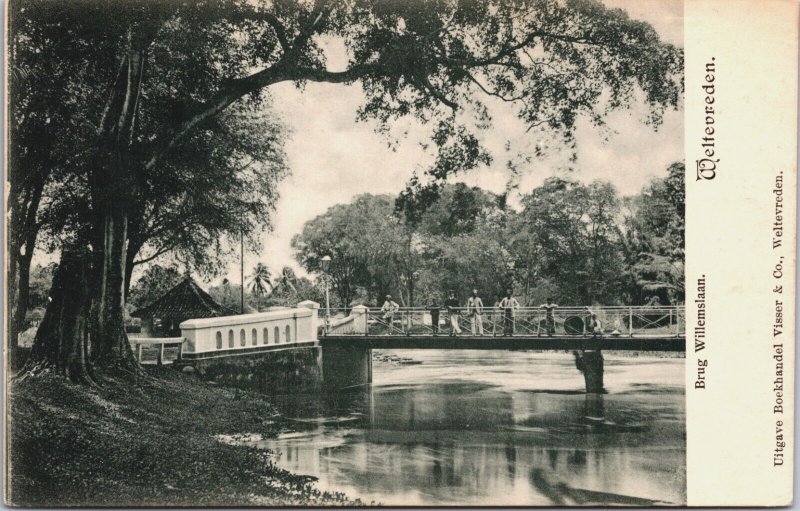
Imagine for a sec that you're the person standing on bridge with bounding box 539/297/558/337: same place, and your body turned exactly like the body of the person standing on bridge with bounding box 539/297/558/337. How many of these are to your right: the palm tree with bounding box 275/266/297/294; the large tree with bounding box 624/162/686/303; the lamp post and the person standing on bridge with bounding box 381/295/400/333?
3

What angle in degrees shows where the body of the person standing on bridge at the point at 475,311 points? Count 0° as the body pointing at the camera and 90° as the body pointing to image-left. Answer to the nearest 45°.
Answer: approximately 0°

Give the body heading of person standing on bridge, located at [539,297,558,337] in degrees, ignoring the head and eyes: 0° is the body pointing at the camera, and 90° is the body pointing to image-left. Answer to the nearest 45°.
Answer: approximately 0°

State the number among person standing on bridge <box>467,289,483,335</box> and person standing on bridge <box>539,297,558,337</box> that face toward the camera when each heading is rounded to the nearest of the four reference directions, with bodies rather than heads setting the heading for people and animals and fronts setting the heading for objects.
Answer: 2

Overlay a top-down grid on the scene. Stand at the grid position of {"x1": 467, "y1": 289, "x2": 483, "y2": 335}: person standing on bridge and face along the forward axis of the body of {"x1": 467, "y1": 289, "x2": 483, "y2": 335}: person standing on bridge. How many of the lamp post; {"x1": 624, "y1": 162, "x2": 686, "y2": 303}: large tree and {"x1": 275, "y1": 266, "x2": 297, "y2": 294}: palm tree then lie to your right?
2
